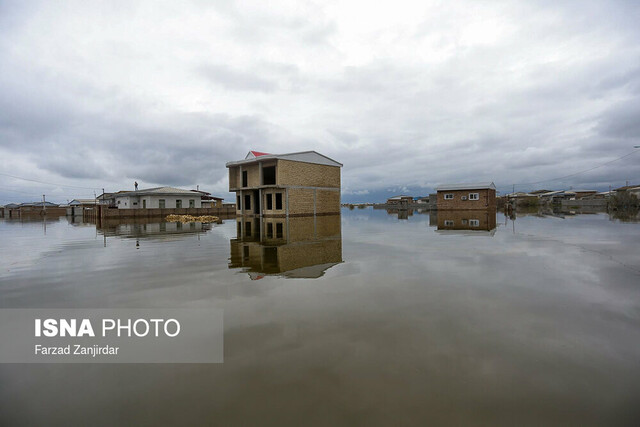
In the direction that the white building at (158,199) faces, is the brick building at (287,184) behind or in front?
in front

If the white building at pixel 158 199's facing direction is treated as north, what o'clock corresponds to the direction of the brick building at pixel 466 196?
The brick building is roughly at 10 o'clock from the white building.

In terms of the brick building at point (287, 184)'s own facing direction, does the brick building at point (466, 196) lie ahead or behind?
behind

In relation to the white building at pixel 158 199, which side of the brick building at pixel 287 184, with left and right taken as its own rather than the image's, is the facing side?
right

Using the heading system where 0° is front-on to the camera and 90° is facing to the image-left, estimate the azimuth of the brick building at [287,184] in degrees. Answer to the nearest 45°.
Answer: approximately 45°

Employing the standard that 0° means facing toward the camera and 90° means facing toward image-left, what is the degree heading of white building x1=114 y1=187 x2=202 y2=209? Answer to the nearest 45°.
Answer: approximately 0°

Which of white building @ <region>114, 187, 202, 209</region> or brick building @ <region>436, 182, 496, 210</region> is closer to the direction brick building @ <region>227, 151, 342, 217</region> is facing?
the white building
